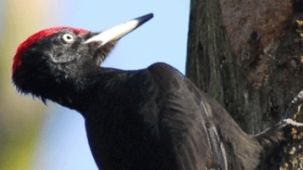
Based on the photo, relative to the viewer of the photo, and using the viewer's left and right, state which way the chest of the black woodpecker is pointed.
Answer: facing to the right of the viewer
